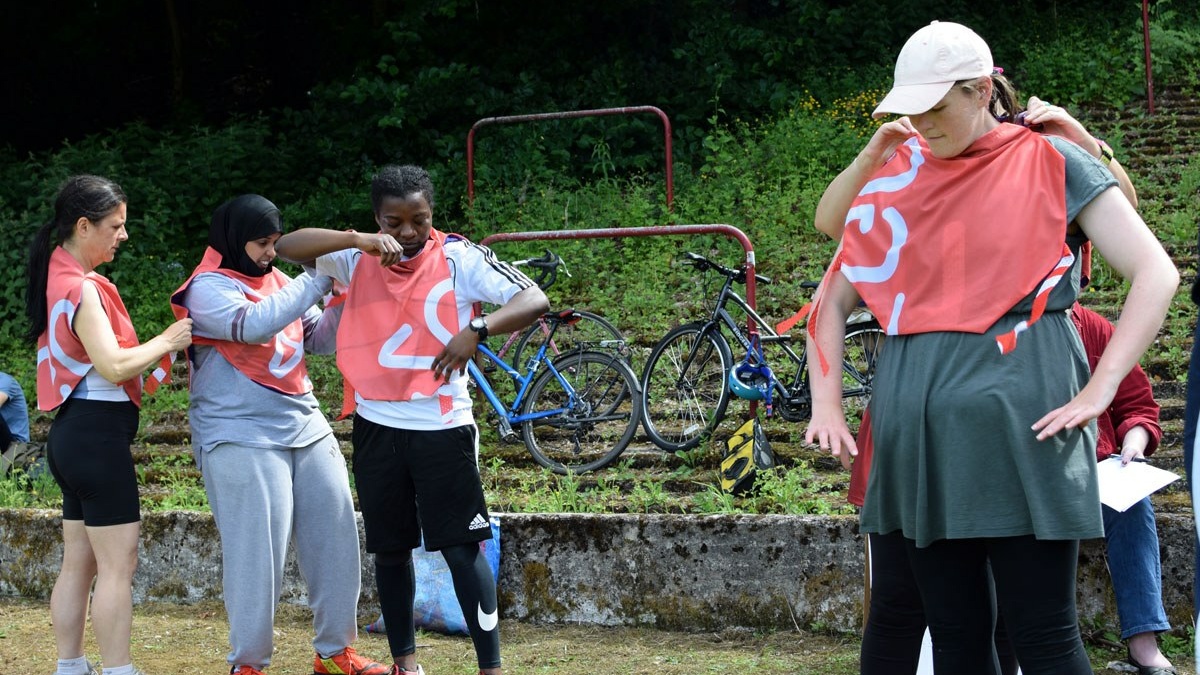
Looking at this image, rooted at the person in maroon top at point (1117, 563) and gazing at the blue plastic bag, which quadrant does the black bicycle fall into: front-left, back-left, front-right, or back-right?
front-right

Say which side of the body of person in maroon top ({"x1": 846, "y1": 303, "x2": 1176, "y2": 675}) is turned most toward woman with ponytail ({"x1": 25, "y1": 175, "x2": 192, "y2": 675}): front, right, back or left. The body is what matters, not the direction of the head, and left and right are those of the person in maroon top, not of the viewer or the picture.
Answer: right

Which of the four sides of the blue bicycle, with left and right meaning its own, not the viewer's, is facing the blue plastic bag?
left

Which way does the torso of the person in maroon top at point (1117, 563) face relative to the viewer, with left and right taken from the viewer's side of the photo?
facing the viewer

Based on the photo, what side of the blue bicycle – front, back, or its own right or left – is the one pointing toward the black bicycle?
back

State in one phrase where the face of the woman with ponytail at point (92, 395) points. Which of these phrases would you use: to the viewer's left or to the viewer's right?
to the viewer's right

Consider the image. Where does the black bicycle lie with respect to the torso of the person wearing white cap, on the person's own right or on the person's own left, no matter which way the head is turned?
on the person's own right

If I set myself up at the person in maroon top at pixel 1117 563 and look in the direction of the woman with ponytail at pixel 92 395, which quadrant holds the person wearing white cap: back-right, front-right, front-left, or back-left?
front-left

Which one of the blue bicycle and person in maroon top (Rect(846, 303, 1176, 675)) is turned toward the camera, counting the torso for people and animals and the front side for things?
the person in maroon top

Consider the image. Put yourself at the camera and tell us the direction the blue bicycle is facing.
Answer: facing to the left of the viewer

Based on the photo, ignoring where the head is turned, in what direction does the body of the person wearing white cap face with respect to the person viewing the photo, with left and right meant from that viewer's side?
facing the viewer and to the left of the viewer

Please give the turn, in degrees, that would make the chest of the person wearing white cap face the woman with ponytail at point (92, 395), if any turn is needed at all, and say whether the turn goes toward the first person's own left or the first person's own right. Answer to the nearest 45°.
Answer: approximately 45° to the first person's own right

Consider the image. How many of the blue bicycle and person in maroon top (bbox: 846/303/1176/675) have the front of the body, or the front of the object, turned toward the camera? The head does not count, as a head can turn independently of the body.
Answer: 1

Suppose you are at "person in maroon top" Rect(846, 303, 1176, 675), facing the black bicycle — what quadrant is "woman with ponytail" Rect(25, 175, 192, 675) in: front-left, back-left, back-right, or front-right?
front-left
